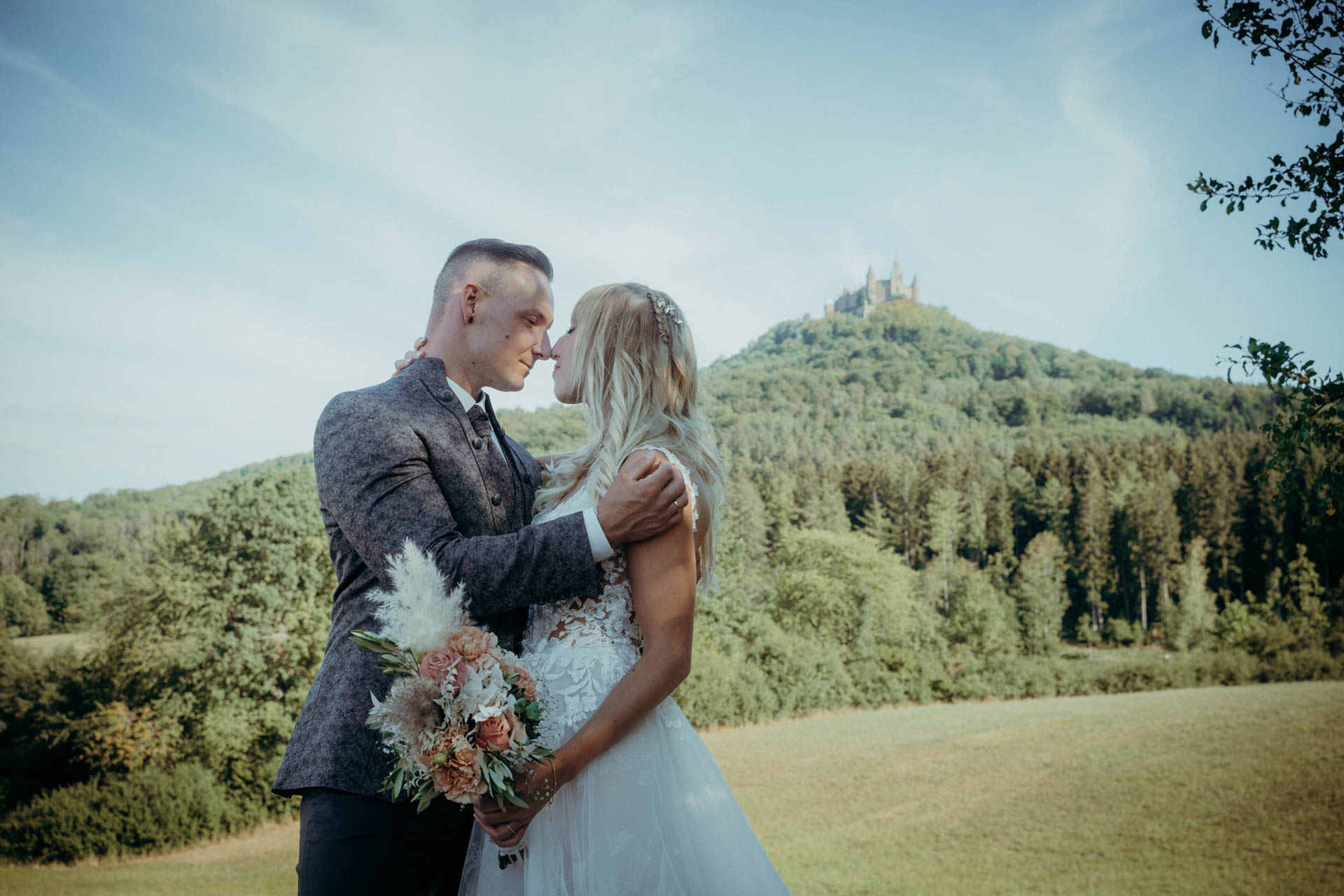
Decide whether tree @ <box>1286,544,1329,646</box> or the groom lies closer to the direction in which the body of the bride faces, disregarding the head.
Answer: the groom

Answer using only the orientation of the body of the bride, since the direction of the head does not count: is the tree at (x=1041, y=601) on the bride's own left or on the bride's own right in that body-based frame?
on the bride's own right

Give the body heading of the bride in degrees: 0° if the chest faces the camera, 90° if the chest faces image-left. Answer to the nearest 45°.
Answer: approximately 90°

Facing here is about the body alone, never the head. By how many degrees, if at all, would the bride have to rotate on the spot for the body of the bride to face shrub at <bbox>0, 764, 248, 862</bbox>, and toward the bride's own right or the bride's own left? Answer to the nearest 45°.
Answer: approximately 45° to the bride's own right

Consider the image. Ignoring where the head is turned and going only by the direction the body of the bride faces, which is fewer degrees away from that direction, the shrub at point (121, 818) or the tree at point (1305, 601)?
the shrub

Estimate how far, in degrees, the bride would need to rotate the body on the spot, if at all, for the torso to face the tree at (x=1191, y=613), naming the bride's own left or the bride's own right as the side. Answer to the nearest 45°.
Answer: approximately 135° to the bride's own right

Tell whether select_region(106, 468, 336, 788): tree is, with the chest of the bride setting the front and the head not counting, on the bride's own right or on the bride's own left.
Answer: on the bride's own right

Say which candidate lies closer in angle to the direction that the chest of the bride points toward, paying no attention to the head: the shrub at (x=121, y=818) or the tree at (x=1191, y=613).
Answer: the shrub

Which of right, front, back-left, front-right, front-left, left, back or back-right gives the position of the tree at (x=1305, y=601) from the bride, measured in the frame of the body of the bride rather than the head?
back-right
